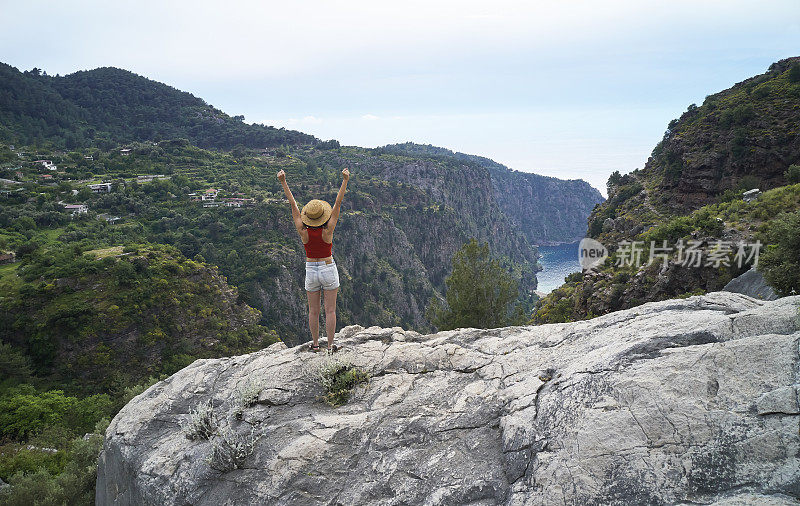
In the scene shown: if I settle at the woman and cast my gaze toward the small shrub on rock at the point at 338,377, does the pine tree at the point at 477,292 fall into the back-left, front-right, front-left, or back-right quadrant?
back-left

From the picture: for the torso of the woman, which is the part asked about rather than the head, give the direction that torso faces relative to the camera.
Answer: away from the camera

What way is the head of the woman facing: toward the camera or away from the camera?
away from the camera

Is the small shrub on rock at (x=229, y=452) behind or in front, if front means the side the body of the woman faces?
behind

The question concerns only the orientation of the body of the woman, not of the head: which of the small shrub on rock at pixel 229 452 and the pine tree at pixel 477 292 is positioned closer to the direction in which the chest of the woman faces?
the pine tree

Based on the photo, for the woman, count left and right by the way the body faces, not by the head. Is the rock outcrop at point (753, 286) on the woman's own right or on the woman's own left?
on the woman's own right

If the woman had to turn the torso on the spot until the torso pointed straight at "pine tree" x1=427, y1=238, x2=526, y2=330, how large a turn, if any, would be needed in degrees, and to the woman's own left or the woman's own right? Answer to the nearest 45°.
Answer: approximately 45° to the woman's own right

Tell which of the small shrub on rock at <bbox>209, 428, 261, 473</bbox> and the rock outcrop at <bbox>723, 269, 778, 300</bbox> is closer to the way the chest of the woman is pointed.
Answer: the rock outcrop
